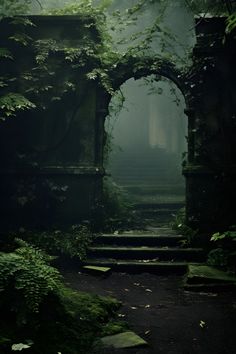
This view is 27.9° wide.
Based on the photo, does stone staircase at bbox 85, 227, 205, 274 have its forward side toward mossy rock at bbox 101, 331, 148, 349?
yes

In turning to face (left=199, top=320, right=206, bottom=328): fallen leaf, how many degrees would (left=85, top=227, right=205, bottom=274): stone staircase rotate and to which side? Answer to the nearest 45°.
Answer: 0° — it already faces it

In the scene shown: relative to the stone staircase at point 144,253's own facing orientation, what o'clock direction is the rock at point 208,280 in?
The rock is roughly at 11 o'clock from the stone staircase.

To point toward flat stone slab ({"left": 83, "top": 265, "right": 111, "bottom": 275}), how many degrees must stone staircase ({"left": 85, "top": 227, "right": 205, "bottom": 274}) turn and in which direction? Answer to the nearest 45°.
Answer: approximately 45° to its right

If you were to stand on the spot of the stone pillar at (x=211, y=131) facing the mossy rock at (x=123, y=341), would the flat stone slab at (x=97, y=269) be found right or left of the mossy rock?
right

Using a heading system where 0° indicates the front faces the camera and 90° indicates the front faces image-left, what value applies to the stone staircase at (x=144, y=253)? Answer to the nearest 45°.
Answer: approximately 0°
